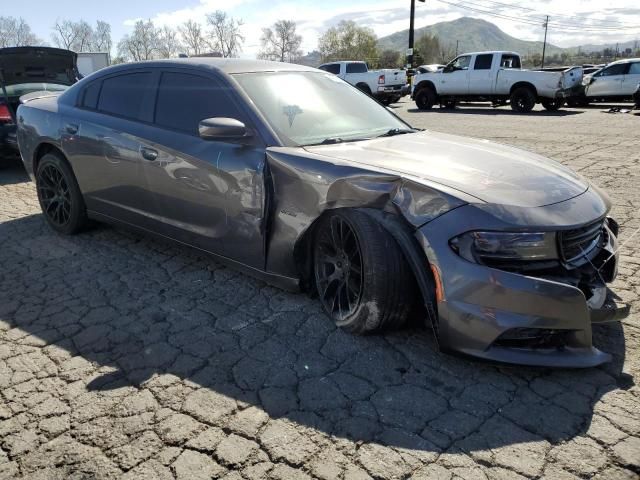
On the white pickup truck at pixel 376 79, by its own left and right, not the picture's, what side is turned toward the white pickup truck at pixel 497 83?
back

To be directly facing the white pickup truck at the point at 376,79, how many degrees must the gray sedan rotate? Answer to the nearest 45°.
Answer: approximately 135° to its left

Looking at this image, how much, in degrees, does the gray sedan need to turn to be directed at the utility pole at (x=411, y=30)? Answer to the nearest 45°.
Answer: approximately 135° to its left

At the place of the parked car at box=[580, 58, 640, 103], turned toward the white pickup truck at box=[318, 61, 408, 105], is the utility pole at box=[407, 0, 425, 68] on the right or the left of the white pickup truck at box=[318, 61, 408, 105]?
right

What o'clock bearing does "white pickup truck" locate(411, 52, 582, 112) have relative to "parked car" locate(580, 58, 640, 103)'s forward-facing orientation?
The white pickup truck is roughly at 11 o'clock from the parked car.

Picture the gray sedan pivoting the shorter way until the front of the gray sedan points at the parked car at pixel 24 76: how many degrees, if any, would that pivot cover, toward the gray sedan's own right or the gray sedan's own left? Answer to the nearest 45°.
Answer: approximately 180°

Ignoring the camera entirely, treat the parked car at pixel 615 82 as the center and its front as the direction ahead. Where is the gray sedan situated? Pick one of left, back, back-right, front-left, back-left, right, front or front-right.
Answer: left

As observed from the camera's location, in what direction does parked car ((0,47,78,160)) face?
facing away from the viewer

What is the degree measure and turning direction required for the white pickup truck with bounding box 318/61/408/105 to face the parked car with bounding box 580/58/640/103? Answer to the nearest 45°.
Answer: approximately 135° to its right

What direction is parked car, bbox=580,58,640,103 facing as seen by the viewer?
to the viewer's left
